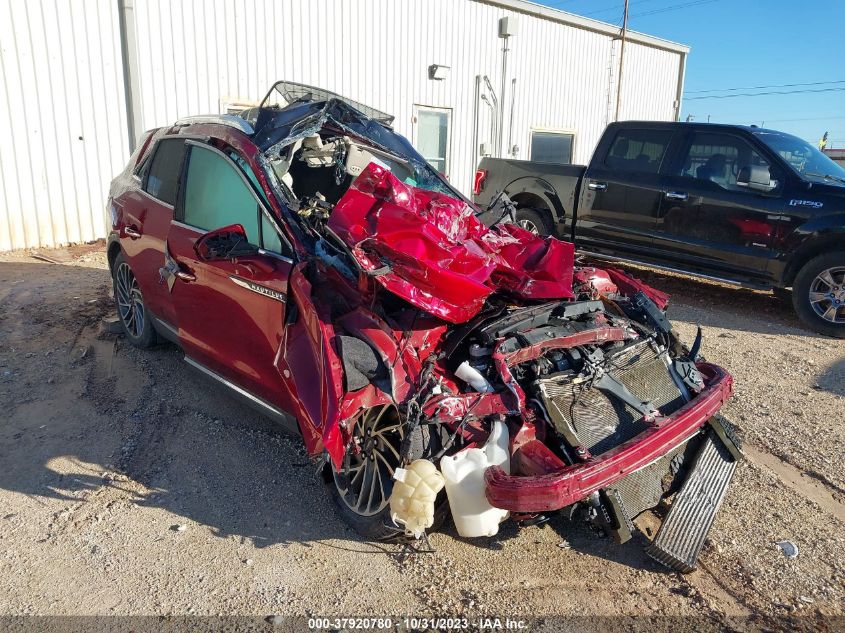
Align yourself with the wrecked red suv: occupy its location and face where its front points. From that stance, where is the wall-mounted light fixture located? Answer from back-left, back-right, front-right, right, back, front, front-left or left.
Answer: back-left

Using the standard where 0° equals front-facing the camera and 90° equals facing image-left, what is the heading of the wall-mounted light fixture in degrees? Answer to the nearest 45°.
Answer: approximately 315°

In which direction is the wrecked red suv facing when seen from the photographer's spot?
facing the viewer and to the right of the viewer

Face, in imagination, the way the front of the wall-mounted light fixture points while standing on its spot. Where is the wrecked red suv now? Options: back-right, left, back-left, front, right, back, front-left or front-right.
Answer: front-right

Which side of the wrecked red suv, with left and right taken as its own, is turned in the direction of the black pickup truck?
left

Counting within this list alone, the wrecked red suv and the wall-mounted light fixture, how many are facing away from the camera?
0
